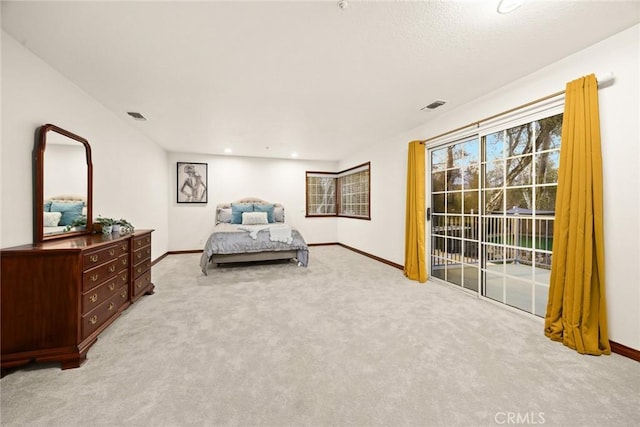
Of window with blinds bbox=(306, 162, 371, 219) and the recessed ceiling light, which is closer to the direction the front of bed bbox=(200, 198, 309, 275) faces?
the recessed ceiling light

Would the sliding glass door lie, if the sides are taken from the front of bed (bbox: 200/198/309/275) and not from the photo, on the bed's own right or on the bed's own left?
on the bed's own left

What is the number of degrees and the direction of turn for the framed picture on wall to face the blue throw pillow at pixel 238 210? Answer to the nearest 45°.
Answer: approximately 45° to its left

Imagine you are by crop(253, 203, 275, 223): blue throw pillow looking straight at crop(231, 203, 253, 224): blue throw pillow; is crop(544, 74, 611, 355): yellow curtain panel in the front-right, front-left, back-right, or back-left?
back-left

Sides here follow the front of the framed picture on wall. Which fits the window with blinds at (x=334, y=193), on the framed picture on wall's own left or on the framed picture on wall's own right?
on the framed picture on wall's own left

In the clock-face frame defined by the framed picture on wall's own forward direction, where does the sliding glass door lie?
The sliding glass door is roughly at 11 o'clock from the framed picture on wall.

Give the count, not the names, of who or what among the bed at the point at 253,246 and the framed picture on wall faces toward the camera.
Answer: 2

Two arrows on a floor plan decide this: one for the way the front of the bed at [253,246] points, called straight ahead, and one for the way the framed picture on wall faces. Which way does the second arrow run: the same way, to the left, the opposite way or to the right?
the same way

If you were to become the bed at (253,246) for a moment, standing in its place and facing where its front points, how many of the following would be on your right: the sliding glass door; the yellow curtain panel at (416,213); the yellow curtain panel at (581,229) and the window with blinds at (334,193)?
0

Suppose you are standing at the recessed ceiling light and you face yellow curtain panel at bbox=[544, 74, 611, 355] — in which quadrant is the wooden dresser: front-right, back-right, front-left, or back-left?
back-left

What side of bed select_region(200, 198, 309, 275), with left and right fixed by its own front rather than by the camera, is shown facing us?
front

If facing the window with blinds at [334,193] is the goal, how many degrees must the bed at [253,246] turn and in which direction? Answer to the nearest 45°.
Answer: approximately 135° to its left

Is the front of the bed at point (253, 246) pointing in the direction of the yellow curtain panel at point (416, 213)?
no

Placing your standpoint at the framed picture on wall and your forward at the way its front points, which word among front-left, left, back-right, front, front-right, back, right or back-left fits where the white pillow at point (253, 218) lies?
front-left

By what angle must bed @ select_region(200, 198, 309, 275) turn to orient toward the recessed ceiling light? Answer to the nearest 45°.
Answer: approximately 45° to its left

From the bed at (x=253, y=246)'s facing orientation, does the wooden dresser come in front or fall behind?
in front

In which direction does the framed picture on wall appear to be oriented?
toward the camera
